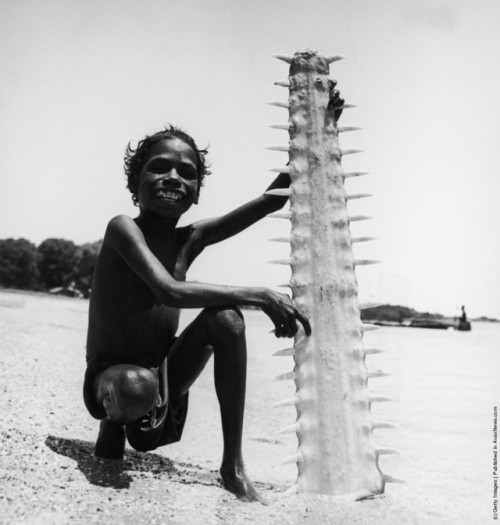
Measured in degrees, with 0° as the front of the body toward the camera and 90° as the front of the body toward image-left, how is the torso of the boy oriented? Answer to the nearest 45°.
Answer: approximately 315°

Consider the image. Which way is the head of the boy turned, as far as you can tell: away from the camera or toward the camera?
toward the camera
